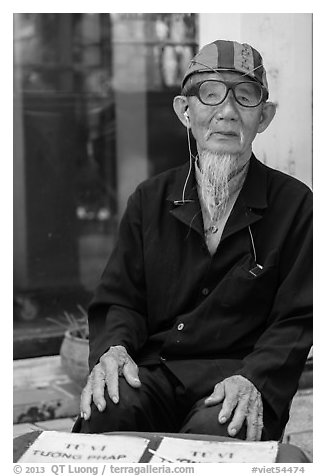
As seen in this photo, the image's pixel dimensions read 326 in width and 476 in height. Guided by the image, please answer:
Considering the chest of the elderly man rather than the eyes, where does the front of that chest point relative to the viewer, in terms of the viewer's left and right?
facing the viewer

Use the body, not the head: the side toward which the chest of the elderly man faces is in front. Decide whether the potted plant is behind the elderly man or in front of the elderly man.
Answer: behind

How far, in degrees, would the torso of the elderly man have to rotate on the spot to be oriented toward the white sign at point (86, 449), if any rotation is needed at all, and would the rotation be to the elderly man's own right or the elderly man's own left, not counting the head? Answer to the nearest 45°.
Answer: approximately 45° to the elderly man's own right

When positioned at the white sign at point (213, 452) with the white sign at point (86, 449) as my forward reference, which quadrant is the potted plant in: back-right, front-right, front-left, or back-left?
front-right

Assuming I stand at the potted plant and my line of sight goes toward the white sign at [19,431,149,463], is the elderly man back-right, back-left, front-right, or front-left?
front-left

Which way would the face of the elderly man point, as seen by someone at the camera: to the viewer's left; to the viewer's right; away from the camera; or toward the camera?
toward the camera

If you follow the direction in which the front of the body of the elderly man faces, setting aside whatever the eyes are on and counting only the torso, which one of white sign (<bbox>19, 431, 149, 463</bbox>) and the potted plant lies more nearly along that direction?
the white sign
